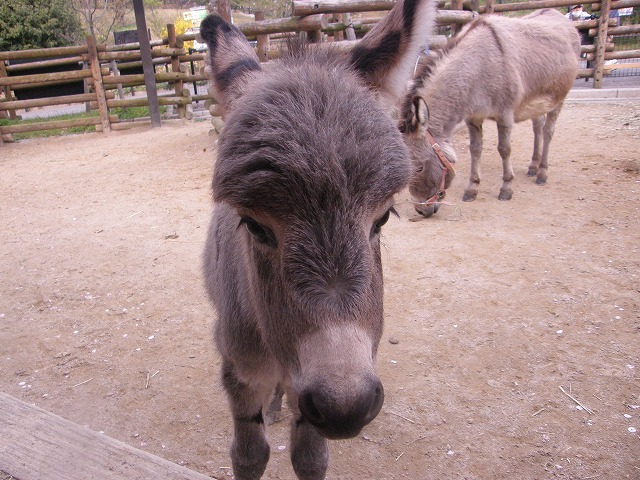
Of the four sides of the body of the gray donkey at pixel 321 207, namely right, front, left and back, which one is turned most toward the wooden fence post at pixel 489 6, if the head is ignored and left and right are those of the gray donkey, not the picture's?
back

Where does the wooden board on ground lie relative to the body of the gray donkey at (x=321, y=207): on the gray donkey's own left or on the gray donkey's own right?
on the gray donkey's own right

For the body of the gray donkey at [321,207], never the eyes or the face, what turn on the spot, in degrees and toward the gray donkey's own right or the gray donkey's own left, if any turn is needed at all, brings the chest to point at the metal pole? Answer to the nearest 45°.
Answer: approximately 180°

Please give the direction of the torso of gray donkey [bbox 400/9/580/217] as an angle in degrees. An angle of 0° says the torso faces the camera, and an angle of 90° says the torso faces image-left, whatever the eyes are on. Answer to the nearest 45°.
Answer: approximately 45°

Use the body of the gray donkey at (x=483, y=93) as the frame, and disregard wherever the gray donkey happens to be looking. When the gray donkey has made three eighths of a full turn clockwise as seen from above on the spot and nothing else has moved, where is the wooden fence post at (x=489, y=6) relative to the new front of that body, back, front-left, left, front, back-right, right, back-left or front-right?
front

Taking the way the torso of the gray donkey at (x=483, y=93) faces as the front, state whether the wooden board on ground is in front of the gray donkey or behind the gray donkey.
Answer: in front

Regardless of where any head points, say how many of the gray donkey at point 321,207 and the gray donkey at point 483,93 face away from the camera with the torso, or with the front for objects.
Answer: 0

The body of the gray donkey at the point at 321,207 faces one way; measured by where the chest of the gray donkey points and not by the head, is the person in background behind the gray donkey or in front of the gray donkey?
behind

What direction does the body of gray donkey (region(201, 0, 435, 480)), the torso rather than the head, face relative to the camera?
toward the camera

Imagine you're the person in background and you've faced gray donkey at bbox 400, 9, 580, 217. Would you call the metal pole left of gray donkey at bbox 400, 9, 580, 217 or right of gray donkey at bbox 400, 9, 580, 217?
right
